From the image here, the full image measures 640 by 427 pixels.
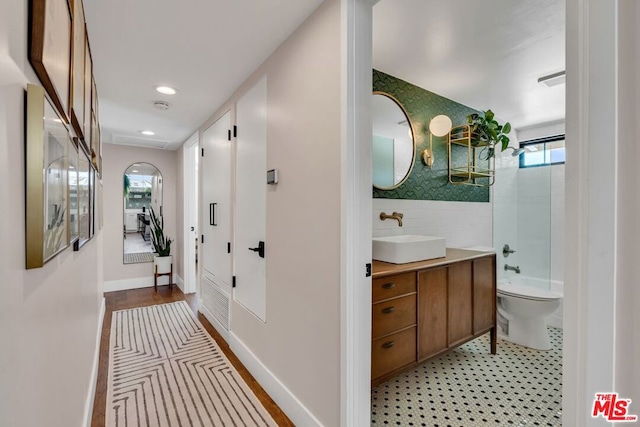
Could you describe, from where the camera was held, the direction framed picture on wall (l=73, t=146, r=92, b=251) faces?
facing to the right of the viewer

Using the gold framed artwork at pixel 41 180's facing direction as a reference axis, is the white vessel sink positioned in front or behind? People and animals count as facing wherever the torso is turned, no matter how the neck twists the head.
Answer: in front

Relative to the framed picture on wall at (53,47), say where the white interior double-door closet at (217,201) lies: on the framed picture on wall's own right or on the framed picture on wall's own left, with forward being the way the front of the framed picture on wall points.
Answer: on the framed picture on wall's own left

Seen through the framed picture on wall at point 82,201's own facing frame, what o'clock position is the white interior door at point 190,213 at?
The white interior door is roughly at 10 o'clock from the framed picture on wall.

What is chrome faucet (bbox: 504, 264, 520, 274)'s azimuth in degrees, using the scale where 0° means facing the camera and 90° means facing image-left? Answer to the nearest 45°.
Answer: approximately 315°

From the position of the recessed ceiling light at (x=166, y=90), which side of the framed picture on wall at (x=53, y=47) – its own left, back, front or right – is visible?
left

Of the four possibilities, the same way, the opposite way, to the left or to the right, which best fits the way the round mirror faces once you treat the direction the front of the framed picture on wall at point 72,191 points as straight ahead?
to the right

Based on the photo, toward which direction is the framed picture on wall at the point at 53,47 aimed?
to the viewer's right

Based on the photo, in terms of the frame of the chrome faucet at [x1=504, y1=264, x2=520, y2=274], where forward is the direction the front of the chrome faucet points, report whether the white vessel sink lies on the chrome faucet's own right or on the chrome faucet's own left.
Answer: on the chrome faucet's own right

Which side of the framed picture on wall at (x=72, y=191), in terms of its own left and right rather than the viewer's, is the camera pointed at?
right

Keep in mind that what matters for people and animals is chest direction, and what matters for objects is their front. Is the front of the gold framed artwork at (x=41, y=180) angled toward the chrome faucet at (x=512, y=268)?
yes

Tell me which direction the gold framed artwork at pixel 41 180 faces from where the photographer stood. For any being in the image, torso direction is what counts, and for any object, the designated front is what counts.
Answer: facing to the right of the viewer
